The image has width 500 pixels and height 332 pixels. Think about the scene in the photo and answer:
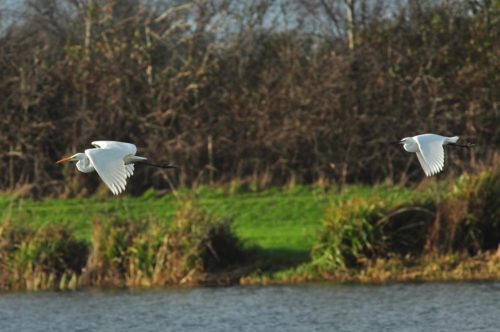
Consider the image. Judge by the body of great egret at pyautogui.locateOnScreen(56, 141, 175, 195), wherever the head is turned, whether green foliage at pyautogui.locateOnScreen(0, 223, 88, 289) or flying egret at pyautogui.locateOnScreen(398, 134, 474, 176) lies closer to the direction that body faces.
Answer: the green foliage

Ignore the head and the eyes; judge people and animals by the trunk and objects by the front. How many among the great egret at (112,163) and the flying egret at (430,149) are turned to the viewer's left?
2

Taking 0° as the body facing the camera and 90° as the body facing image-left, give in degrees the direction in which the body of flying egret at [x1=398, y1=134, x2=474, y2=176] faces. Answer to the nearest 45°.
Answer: approximately 90°

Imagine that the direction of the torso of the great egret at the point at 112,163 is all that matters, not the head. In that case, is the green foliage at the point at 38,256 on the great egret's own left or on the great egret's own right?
on the great egret's own right

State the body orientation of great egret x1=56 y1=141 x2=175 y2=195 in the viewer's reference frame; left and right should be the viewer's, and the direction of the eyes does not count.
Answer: facing to the left of the viewer

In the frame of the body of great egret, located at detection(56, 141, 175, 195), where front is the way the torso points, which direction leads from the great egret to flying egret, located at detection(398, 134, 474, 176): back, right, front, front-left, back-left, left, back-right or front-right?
back
